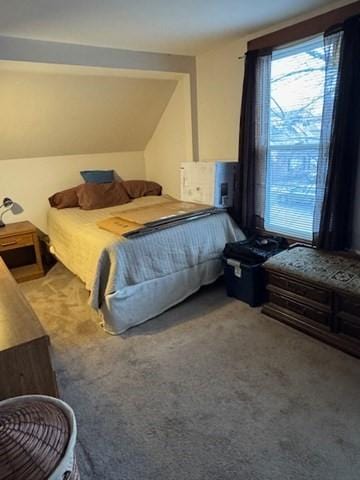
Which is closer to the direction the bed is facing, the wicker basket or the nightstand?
the wicker basket

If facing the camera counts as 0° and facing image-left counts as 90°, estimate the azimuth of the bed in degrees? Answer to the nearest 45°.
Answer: approximately 315°

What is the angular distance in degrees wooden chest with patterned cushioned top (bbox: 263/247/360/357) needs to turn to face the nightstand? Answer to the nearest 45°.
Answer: approximately 45° to its right

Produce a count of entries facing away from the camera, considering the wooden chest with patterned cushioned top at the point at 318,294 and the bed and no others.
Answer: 0

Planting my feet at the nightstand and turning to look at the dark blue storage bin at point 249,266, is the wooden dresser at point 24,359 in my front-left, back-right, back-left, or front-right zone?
front-right

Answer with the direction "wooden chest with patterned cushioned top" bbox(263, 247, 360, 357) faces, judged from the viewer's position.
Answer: facing the viewer and to the left of the viewer

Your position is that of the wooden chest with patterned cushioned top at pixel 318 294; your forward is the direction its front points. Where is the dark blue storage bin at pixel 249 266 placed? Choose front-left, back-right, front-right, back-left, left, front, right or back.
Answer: right
